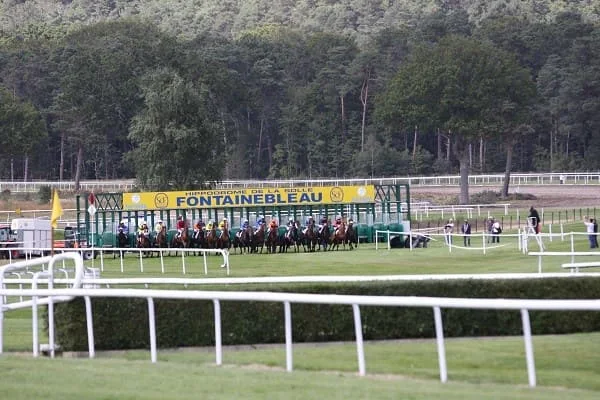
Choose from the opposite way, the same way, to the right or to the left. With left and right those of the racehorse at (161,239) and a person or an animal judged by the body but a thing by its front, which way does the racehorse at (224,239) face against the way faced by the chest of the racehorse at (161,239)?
the same way

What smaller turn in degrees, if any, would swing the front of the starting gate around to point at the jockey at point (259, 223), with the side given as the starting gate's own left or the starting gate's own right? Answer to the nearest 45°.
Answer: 0° — it already faces them

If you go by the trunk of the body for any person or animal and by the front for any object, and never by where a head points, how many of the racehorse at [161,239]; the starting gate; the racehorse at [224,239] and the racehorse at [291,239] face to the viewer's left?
0

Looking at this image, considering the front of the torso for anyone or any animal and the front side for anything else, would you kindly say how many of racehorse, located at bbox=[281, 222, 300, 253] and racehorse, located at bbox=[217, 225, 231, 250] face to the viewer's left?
0

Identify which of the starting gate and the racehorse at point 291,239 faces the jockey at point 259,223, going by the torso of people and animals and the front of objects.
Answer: the starting gate

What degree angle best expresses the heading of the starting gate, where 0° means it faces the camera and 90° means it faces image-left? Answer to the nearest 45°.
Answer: approximately 0°

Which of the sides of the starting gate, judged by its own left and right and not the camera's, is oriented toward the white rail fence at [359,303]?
front

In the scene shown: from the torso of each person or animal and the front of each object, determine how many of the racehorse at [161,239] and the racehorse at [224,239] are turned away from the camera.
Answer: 0

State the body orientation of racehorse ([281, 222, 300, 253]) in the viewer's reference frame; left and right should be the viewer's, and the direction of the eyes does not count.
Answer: facing the viewer and to the right of the viewer

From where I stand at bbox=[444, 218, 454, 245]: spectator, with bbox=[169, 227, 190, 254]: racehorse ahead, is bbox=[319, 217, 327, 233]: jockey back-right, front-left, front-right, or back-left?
front-right

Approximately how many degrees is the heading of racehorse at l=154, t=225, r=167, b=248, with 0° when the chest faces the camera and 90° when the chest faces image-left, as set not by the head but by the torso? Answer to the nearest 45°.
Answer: approximately 315°

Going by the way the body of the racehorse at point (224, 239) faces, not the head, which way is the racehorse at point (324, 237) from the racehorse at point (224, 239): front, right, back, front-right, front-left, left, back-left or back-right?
front-left

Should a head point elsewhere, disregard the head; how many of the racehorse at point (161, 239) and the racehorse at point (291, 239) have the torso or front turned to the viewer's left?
0

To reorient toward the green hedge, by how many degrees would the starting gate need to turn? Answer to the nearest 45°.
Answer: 0° — it already faces it
